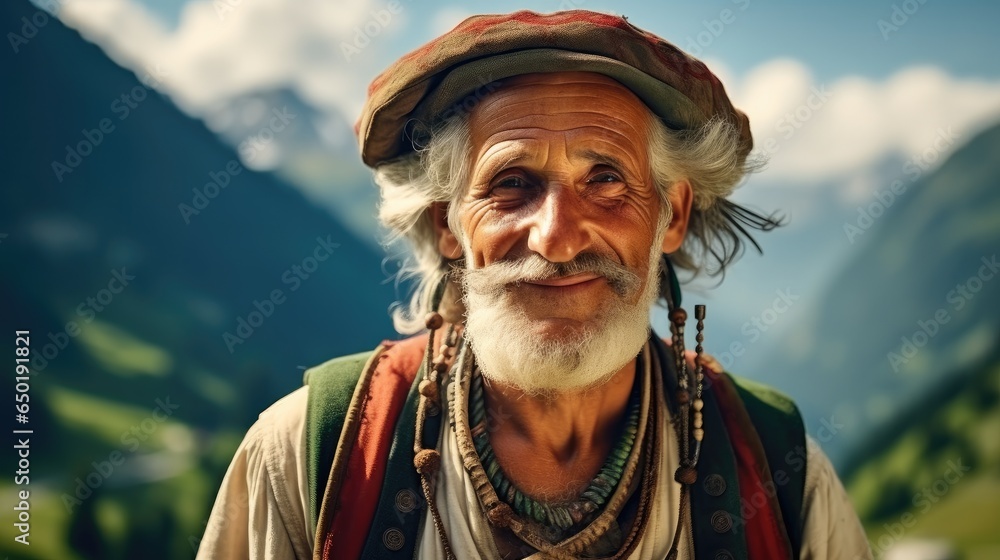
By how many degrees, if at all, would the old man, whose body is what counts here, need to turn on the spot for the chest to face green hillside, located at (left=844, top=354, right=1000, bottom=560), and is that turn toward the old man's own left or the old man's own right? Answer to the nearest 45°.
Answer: approximately 135° to the old man's own left

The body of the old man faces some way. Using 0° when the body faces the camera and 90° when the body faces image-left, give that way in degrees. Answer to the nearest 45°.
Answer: approximately 0°

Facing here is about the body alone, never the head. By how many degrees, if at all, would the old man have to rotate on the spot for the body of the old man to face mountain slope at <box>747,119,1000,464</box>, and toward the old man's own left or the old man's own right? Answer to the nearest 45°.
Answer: approximately 135° to the old man's own left
